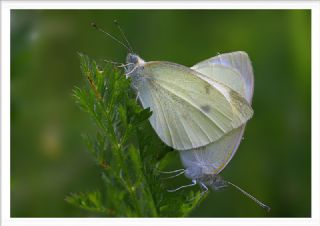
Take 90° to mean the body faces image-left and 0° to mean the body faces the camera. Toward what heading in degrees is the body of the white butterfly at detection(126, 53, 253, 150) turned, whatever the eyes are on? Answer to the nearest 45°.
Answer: approximately 90°
